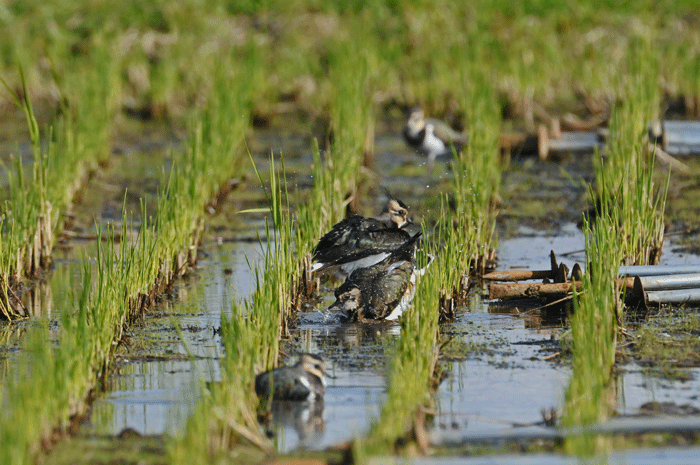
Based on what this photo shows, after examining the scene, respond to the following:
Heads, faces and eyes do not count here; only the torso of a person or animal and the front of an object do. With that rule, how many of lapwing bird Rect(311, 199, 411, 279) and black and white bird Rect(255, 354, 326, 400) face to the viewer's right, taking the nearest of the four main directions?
2

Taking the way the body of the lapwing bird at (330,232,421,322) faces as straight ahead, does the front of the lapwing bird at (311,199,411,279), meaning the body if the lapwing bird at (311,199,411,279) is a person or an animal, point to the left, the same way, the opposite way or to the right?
the opposite way

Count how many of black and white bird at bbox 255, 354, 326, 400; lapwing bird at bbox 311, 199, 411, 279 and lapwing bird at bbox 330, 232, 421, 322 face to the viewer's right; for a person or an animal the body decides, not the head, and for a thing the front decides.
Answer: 2

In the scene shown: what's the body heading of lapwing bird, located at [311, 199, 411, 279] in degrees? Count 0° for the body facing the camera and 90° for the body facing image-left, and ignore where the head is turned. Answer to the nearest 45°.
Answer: approximately 270°

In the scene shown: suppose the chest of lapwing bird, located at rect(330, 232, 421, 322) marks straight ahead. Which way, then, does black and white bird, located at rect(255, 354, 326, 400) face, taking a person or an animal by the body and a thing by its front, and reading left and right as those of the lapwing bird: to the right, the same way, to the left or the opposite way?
the opposite way

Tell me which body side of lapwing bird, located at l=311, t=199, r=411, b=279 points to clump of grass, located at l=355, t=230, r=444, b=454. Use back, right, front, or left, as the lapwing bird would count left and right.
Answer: right

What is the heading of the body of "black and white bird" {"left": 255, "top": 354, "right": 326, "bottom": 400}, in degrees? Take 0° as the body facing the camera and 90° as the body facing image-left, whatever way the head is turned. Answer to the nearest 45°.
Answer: approximately 270°

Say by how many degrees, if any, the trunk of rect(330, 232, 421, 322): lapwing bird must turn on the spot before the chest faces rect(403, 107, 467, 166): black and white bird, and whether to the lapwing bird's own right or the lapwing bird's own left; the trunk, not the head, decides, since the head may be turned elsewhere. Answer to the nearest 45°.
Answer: approximately 90° to the lapwing bird's own right

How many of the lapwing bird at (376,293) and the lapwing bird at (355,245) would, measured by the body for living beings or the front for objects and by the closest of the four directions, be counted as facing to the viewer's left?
1

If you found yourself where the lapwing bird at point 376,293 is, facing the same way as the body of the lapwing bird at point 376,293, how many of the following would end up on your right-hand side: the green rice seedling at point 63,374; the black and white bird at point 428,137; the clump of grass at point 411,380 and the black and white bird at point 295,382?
1

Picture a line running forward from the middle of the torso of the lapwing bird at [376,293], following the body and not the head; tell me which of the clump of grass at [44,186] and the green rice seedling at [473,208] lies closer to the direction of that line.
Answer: the clump of grass
